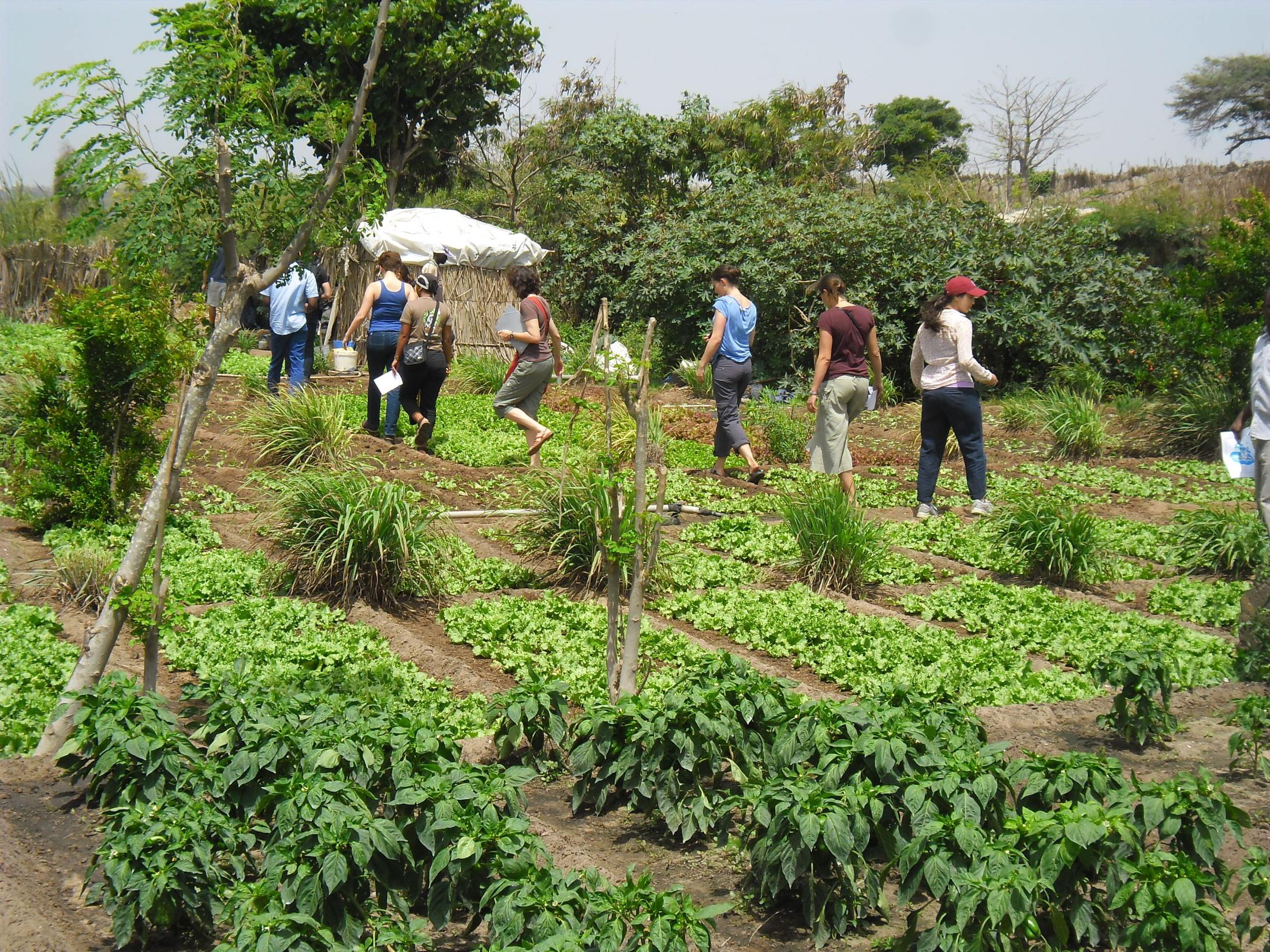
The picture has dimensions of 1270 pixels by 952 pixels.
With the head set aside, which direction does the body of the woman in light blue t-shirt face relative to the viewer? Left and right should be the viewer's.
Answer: facing away from the viewer and to the left of the viewer

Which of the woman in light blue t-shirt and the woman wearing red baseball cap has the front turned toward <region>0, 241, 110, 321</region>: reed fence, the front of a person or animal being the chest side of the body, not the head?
the woman in light blue t-shirt

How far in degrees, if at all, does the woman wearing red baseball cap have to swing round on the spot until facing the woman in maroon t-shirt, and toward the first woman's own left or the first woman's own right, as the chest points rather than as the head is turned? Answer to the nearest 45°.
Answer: approximately 135° to the first woman's own left

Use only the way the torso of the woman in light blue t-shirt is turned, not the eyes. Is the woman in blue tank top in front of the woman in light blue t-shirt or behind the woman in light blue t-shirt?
in front

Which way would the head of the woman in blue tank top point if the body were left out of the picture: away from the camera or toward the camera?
away from the camera

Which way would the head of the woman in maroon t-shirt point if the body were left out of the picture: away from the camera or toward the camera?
away from the camera

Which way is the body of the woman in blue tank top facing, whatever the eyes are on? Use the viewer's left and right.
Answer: facing away from the viewer and to the left of the viewer

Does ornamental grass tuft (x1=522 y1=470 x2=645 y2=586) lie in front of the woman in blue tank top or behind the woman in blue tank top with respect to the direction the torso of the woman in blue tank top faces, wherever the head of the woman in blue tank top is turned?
behind

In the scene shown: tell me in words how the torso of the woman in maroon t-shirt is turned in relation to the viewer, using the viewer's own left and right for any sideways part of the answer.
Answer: facing away from the viewer and to the left of the viewer

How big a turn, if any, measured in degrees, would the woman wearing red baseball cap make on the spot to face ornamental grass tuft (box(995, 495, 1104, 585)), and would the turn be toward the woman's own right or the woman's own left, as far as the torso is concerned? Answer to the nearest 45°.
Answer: approximately 90° to the woman's own right

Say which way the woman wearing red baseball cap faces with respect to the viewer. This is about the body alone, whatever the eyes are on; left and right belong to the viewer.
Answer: facing away from the viewer and to the right of the viewer
